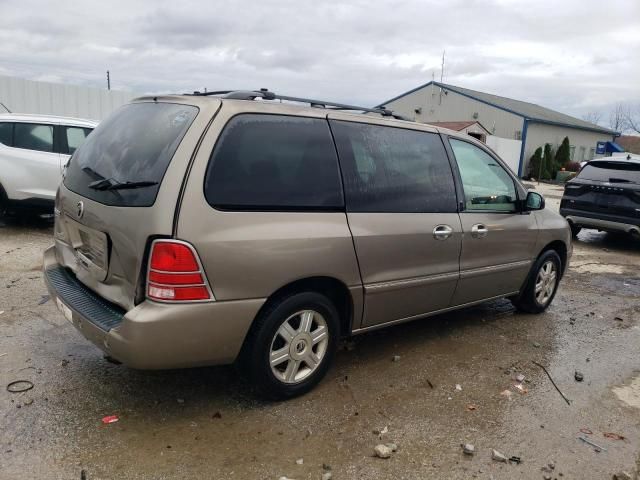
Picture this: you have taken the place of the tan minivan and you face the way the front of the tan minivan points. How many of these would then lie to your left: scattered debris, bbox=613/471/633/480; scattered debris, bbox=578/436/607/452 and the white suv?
1

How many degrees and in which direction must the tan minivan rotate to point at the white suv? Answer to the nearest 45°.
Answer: approximately 90° to its left

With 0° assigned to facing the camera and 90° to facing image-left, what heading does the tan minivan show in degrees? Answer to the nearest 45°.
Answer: approximately 225°

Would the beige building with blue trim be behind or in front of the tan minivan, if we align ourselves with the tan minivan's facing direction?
in front

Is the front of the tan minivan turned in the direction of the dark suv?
yes

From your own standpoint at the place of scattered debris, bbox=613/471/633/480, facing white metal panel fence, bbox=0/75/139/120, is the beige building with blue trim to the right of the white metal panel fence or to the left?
right
